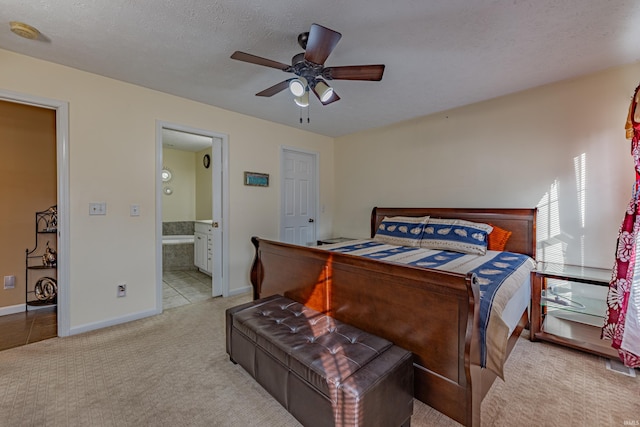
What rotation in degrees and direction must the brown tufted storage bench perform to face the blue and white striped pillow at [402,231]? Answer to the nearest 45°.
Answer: approximately 180°

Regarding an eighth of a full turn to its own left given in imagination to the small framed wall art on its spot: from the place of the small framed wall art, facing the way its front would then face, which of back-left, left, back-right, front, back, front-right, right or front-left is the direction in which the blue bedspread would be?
front-right

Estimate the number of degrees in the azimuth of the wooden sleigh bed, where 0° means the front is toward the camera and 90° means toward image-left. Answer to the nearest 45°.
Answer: approximately 45°

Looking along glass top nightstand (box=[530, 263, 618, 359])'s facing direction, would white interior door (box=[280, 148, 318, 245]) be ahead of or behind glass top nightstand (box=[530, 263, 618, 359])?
ahead

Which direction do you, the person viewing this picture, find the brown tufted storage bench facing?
facing the viewer and to the left of the viewer

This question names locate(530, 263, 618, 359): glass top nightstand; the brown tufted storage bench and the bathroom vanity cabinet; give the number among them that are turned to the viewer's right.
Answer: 0

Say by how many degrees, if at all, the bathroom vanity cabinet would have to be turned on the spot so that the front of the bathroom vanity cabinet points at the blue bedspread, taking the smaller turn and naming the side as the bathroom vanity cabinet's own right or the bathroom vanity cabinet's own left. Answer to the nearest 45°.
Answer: approximately 90° to the bathroom vanity cabinet's own left

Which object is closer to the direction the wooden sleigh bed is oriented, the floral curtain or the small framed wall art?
the small framed wall art

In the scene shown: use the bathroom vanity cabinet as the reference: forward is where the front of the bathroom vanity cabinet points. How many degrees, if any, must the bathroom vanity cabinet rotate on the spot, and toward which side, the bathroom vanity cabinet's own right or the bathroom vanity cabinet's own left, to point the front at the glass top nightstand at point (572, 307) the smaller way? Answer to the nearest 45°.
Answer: approximately 90° to the bathroom vanity cabinet's own left

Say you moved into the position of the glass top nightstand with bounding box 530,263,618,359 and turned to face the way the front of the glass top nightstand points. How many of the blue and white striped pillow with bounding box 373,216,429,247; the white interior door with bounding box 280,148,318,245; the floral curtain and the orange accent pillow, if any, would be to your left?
1

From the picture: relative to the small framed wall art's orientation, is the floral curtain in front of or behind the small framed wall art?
in front

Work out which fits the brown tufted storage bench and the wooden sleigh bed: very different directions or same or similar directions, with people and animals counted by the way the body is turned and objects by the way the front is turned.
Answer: same or similar directions

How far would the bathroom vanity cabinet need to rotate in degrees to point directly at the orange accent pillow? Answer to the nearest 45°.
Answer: approximately 90° to its left

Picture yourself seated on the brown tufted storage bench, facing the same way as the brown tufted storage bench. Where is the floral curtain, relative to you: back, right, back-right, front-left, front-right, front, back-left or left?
back-left

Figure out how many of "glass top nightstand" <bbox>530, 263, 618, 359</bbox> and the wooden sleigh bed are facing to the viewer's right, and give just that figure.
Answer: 0

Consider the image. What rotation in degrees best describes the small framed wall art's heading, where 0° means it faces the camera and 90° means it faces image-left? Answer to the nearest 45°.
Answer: approximately 315°

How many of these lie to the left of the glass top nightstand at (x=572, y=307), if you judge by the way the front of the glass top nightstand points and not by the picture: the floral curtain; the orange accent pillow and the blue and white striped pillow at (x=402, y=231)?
1
